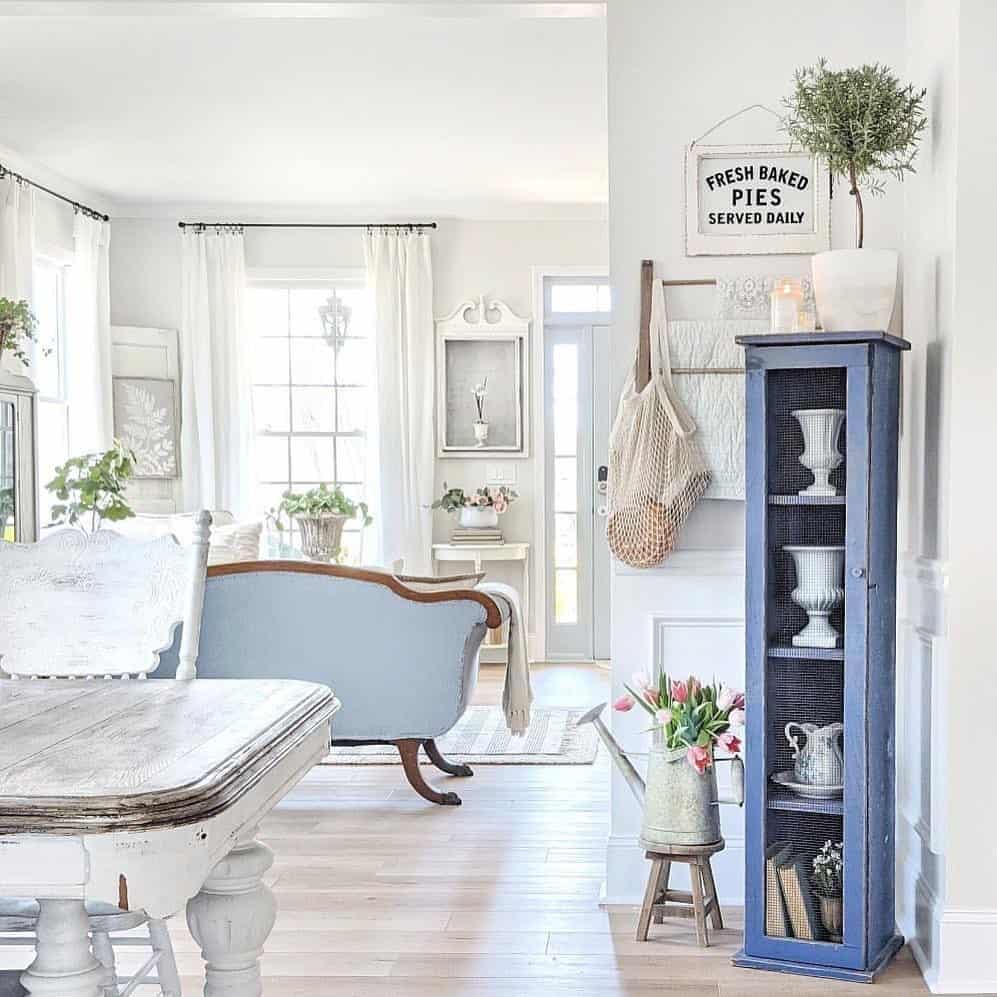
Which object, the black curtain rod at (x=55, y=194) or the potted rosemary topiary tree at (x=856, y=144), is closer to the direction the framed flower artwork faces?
the potted rosemary topiary tree

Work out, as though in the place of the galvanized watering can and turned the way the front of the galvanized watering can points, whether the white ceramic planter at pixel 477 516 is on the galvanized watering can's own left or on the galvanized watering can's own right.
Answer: on the galvanized watering can's own right

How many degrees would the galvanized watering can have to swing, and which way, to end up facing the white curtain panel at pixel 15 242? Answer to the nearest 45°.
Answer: approximately 45° to its right

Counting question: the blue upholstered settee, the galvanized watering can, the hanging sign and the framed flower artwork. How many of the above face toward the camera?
2

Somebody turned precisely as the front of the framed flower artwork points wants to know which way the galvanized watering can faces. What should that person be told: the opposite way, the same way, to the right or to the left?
to the right

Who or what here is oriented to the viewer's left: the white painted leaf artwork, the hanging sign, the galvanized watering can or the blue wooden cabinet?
the galvanized watering can

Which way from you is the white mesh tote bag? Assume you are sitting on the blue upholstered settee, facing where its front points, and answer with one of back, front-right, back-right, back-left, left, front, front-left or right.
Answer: back-right

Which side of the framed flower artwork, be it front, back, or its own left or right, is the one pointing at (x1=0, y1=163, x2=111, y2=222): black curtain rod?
right

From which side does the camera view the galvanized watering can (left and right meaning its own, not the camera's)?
left

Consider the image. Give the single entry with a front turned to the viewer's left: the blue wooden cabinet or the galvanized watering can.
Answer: the galvanized watering can

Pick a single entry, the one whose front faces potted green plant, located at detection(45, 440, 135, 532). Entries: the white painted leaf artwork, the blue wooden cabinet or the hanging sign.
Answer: the white painted leaf artwork

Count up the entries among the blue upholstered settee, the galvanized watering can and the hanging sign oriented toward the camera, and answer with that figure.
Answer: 1

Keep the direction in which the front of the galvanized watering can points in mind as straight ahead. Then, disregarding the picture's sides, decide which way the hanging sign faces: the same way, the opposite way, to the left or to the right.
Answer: to the left

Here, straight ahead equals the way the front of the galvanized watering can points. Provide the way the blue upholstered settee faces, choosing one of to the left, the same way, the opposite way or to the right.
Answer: to the right
